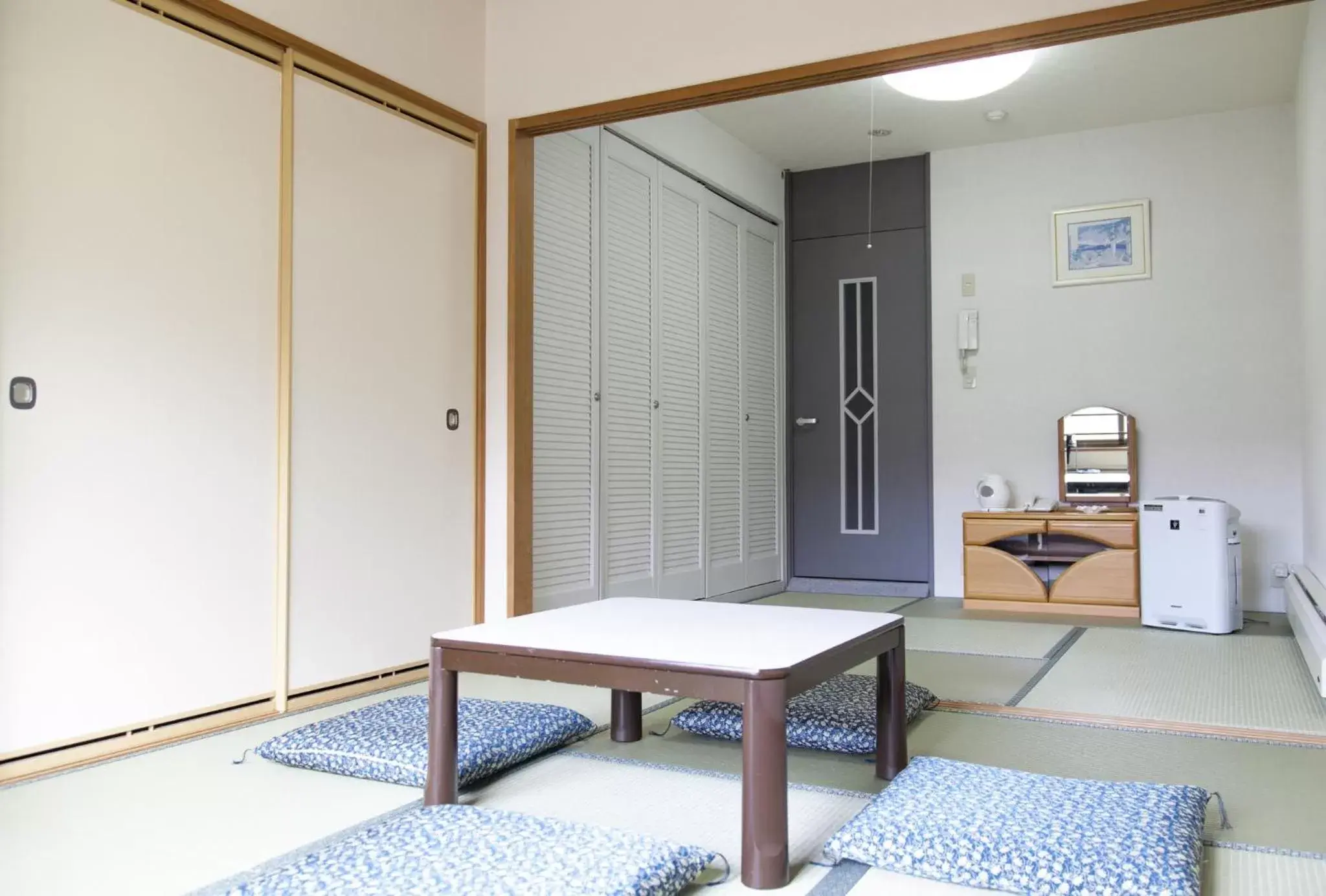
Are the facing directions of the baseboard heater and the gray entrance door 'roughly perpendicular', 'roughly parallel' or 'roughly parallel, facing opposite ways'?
roughly perpendicular

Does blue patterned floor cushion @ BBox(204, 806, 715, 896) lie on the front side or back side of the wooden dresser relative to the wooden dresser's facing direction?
on the front side

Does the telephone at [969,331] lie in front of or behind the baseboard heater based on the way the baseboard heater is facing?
in front

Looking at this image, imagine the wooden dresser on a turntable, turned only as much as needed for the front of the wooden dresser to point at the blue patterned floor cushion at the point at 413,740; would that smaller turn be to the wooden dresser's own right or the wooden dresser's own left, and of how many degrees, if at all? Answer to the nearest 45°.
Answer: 0° — it already faces it

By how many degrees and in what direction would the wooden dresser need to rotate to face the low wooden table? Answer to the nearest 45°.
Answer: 0° — it already faces it

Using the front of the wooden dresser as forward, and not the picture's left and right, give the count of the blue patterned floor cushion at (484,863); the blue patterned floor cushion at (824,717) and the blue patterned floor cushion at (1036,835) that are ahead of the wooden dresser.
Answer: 3

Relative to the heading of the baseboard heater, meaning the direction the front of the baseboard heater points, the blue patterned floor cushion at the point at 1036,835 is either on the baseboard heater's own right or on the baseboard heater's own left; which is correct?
on the baseboard heater's own left

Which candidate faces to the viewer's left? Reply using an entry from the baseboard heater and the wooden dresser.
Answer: the baseboard heater

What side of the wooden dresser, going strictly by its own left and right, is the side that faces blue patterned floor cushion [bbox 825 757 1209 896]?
front

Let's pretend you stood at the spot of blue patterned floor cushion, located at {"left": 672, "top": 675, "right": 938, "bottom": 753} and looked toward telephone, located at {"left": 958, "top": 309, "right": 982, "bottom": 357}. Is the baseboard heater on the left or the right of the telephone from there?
right

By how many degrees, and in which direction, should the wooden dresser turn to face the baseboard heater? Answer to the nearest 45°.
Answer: approximately 45° to its left

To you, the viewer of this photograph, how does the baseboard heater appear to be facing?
facing to the left of the viewer
